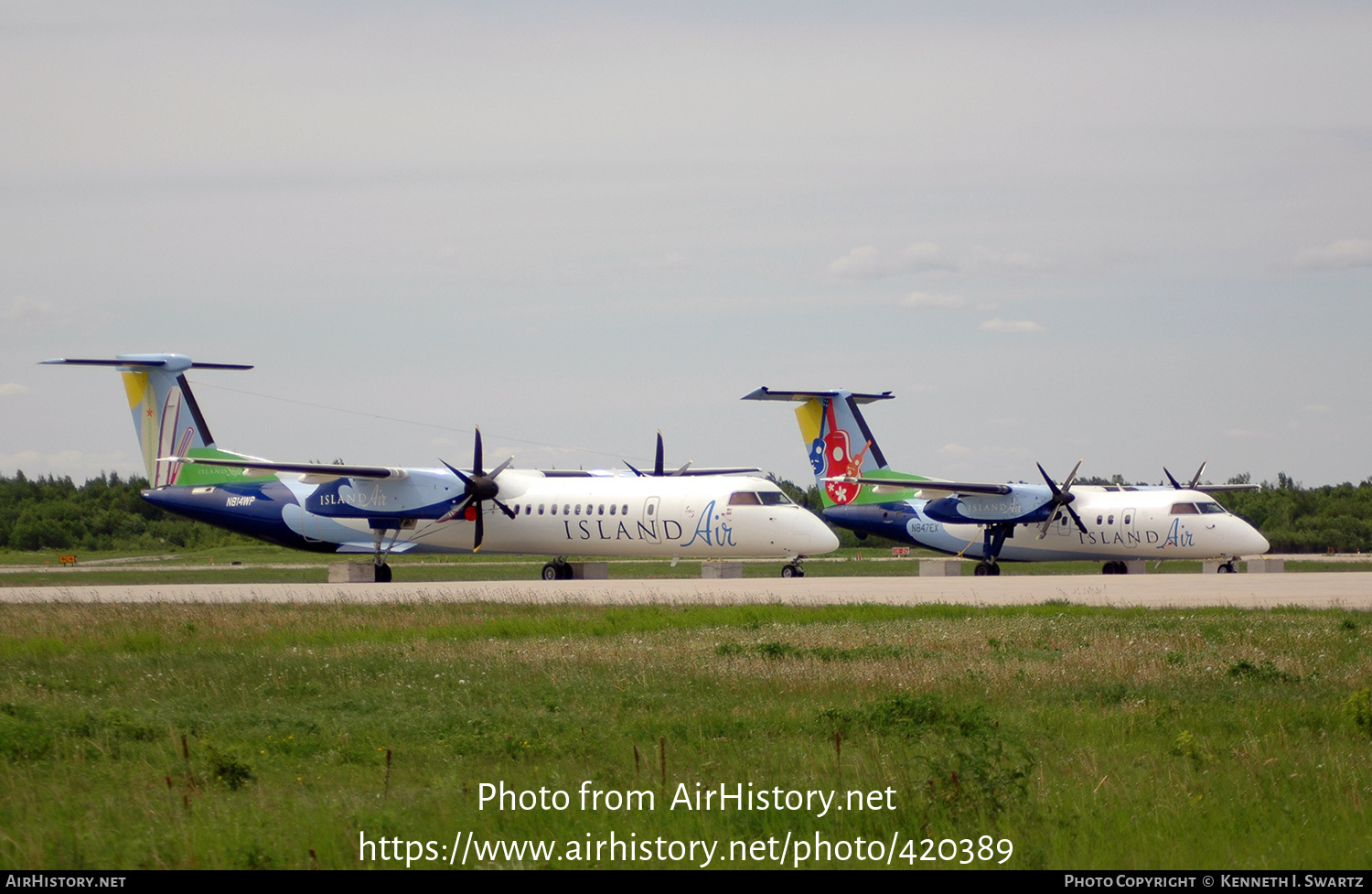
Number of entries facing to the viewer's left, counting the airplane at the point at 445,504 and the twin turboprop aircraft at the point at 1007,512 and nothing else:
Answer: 0

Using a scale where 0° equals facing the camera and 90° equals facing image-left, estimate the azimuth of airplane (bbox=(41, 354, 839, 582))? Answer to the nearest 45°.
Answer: approximately 315°

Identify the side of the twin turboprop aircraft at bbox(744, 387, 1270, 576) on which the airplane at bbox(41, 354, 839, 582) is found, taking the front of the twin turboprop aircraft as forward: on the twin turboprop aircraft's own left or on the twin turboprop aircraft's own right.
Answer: on the twin turboprop aircraft's own right

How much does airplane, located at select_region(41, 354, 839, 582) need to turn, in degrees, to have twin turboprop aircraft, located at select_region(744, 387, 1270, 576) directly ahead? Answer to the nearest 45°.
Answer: approximately 45° to its left
